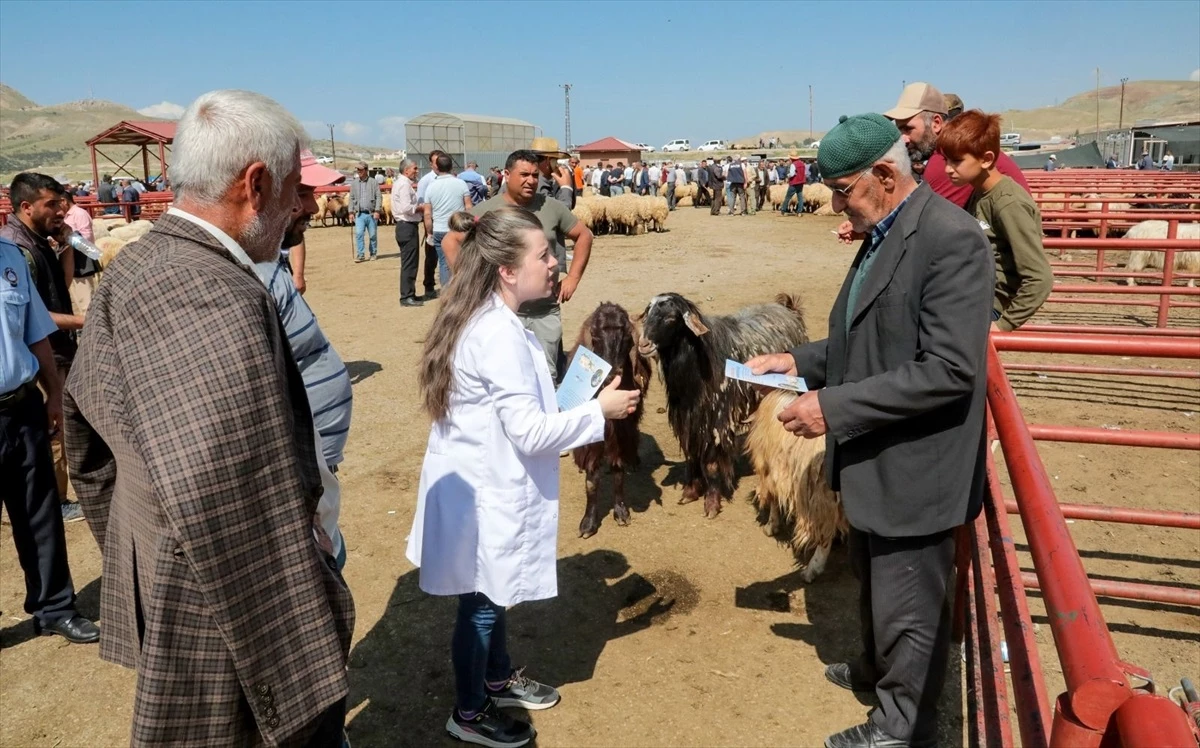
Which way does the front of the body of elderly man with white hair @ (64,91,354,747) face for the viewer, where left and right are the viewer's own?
facing away from the viewer and to the right of the viewer

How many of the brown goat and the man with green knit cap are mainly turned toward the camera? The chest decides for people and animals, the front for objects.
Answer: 1

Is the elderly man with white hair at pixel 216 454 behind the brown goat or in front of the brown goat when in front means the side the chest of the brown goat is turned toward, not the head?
in front

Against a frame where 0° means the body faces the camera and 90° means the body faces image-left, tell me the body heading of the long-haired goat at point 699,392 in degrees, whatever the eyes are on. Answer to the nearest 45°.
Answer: approximately 45°

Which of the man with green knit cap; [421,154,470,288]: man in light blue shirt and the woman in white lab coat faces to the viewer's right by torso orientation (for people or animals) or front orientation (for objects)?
the woman in white lab coat

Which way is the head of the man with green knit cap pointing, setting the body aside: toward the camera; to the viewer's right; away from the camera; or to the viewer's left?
to the viewer's left

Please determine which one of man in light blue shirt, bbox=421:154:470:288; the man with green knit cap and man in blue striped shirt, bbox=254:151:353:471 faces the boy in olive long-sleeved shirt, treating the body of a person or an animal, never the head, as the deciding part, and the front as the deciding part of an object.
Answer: the man in blue striped shirt

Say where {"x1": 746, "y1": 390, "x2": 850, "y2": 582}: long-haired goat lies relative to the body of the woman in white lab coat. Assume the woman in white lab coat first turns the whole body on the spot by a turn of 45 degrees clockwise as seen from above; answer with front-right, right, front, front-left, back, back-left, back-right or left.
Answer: left

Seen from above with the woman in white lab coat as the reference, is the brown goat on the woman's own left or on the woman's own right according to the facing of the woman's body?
on the woman's own left

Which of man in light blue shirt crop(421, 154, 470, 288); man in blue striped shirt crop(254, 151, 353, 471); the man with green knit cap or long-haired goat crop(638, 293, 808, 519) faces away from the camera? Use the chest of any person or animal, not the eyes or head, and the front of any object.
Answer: the man in light blue shirt

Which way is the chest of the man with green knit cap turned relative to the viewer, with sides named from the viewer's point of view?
facing to the left of the viewer

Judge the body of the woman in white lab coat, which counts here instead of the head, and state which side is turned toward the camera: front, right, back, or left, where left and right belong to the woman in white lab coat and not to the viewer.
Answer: right

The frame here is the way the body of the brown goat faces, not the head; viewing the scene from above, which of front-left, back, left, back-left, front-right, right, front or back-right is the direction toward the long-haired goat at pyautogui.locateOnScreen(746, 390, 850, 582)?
front-left
